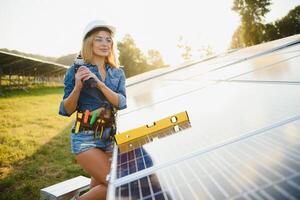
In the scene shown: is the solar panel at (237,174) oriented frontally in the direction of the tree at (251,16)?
no

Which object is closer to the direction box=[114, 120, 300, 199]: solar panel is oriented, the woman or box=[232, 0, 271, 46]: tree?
the woman

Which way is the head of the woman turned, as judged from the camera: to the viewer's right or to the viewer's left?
to the viewer's right
